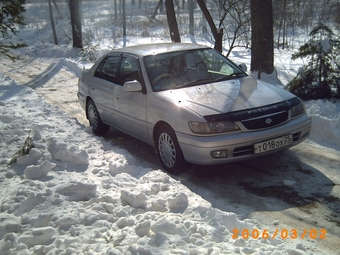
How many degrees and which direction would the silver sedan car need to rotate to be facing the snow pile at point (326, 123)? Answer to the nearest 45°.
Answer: approximately 90° to its left

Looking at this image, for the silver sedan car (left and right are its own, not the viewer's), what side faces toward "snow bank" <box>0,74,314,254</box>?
right

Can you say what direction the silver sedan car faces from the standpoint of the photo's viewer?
facing the viewer and to the right of the viewer

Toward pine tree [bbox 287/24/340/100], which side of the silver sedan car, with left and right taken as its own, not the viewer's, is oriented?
left

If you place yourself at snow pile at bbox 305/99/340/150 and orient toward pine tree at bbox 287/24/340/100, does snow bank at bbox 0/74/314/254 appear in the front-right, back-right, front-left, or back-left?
back-left

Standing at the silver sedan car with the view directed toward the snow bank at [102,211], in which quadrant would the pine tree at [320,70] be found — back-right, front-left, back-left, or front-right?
back-left
